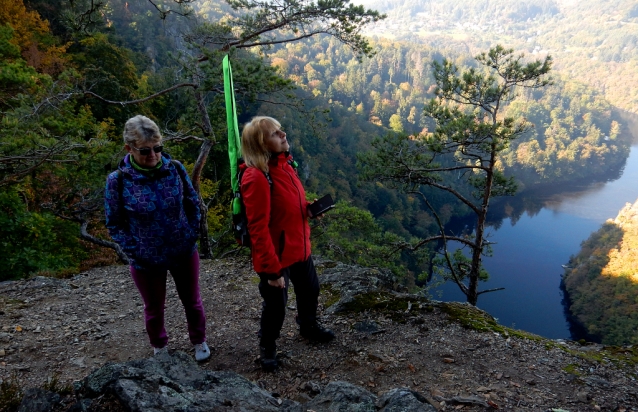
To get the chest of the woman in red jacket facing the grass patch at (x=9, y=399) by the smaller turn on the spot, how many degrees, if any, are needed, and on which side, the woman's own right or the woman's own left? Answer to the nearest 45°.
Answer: approximately 90° to the woman's own right

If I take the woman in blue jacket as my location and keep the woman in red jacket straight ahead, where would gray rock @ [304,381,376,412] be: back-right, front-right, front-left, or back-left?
front-right

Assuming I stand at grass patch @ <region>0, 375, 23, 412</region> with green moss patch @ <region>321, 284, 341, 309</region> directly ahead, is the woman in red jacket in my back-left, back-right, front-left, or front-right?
front-right

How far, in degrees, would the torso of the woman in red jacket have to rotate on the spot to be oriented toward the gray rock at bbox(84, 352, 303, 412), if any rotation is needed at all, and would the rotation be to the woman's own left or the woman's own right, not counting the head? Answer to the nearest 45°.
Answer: approximately 90° to the woman's own right

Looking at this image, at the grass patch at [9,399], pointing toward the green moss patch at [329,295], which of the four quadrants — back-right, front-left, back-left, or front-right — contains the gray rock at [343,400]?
front-right

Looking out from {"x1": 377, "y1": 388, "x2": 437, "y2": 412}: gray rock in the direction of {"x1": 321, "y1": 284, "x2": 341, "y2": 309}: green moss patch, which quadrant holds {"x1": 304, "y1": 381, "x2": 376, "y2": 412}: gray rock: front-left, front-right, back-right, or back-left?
front-left

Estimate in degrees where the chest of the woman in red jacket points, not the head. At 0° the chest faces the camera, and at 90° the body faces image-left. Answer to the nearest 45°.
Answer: approximately 315°

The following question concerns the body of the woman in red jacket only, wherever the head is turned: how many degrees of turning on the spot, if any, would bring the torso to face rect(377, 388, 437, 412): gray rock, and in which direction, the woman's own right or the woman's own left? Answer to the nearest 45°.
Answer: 0° — they already face it

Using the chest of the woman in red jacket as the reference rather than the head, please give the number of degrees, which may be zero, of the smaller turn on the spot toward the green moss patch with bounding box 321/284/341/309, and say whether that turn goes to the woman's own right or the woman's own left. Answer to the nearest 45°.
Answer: approximately 135° to the woman's own left

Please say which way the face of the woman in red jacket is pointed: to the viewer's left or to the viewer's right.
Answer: to the viewer's right
